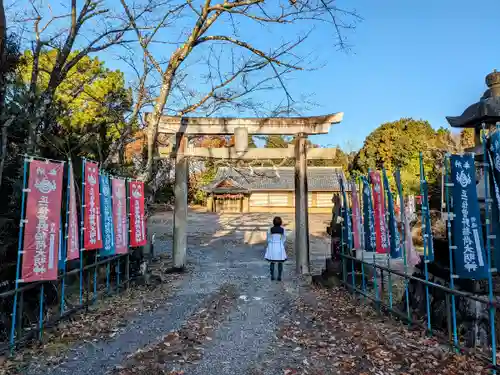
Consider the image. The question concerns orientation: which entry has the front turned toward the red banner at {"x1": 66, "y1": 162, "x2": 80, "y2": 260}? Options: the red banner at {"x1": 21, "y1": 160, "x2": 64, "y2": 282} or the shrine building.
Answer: the shrine building

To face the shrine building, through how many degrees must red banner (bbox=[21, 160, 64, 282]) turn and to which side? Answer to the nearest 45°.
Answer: approximately 135° to its left

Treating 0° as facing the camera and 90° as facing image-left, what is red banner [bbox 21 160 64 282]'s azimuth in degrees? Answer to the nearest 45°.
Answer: approximately 0°

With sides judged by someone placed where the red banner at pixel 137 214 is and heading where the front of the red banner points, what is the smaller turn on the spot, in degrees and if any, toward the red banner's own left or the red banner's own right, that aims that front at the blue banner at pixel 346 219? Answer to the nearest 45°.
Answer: approximately 45° to the red banner's own left

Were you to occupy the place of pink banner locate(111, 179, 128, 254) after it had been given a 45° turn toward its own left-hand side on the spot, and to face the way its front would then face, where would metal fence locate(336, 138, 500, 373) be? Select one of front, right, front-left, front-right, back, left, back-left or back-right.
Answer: front

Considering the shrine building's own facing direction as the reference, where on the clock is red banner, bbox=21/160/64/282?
The red banner is roughly at 12 o'clock from the shrine building.

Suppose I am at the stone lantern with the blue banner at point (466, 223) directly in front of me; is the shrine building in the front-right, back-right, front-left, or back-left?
back-right

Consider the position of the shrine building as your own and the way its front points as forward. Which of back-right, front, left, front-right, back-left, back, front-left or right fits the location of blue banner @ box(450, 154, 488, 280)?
front

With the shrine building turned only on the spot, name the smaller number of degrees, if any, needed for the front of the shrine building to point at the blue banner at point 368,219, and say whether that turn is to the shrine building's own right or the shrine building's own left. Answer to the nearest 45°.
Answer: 0° — it already faces it

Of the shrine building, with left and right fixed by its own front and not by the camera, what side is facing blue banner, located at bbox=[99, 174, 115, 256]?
front

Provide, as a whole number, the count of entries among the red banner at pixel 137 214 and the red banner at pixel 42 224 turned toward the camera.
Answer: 2

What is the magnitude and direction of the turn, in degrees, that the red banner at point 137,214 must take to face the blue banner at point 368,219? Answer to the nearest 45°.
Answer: approximately 45° to its left

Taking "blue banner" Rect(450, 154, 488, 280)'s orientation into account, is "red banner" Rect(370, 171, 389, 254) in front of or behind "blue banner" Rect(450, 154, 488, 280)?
behind

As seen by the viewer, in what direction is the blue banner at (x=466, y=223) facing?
toward the camera

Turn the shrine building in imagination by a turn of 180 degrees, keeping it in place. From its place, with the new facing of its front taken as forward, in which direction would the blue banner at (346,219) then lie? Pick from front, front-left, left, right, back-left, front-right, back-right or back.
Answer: back

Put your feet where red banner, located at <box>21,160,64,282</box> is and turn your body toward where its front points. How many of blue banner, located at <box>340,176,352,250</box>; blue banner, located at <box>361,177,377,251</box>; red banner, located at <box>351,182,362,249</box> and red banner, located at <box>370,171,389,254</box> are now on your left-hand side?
4

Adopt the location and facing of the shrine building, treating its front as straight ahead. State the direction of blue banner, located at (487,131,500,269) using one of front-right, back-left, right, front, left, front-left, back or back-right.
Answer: front
